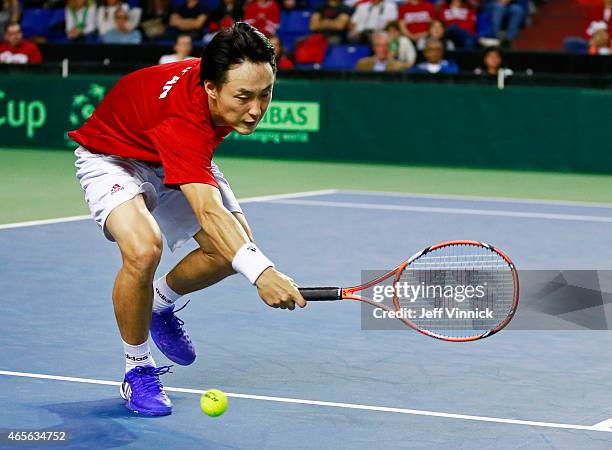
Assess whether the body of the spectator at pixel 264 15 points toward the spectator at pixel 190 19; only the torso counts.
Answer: no

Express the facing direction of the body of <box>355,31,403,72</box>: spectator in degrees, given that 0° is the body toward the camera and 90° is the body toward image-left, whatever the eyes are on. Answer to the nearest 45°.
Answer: approximately 0°

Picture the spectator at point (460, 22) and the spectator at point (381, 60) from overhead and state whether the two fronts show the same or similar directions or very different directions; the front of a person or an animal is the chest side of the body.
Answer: same or similar directions

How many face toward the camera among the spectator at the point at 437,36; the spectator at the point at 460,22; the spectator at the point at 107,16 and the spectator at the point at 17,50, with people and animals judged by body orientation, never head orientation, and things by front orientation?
4

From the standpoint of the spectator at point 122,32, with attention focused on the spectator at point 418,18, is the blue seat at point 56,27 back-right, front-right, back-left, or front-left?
back-left

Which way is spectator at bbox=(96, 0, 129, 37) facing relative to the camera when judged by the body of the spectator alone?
toward the camera

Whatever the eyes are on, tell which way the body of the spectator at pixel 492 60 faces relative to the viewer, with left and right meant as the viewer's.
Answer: facing the viewer

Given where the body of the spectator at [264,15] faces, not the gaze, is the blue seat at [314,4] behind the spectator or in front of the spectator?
behind

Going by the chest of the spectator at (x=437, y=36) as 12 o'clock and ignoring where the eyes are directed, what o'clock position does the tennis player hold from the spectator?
The tennis player is roughly at 12 o'clock from the spectator.

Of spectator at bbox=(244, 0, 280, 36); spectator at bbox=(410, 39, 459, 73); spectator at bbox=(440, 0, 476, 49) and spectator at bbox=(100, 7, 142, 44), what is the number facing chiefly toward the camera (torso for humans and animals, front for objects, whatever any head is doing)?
4

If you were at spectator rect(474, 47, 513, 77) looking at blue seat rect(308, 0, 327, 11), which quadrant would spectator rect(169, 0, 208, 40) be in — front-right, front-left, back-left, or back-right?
front-left

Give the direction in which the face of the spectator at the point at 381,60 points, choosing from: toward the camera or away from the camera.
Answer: toward the camera

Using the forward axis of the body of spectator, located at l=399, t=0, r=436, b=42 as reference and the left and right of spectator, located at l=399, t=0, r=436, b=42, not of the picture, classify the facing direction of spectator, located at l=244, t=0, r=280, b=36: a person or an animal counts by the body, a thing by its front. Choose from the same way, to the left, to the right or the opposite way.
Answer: the same way

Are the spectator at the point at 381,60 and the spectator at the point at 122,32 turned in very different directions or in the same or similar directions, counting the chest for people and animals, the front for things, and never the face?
same or similar directions

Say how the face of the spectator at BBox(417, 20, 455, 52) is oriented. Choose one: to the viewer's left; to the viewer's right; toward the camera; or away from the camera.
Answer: toward the camera

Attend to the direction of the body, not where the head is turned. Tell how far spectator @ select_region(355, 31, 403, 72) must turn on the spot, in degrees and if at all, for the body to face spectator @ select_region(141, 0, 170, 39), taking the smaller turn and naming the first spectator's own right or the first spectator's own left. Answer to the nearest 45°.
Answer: approximately 135° to the first spectator's own right

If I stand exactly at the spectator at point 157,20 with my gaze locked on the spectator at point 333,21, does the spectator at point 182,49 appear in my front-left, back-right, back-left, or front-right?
front-right

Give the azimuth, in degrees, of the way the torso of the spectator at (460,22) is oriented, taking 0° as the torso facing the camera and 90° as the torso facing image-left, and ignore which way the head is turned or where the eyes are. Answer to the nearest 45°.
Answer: approximately 0°

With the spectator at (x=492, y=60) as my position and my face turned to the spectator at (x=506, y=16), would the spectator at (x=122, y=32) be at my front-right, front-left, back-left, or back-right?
front-left

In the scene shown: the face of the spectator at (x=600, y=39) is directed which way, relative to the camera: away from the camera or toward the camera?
toward the camera
